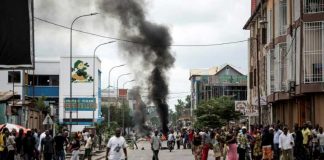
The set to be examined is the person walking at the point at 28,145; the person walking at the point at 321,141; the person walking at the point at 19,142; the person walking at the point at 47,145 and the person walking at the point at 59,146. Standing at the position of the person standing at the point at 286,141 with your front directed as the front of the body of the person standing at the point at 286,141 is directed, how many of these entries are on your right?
4
